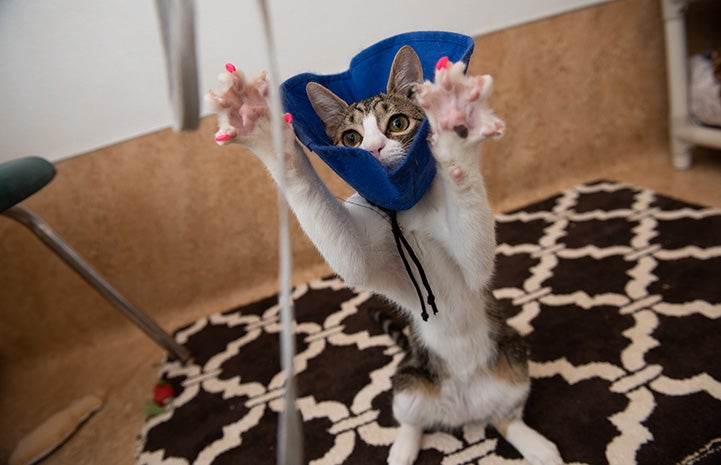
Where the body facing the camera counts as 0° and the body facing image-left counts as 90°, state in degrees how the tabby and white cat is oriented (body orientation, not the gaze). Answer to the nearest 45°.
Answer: approximately 0°
